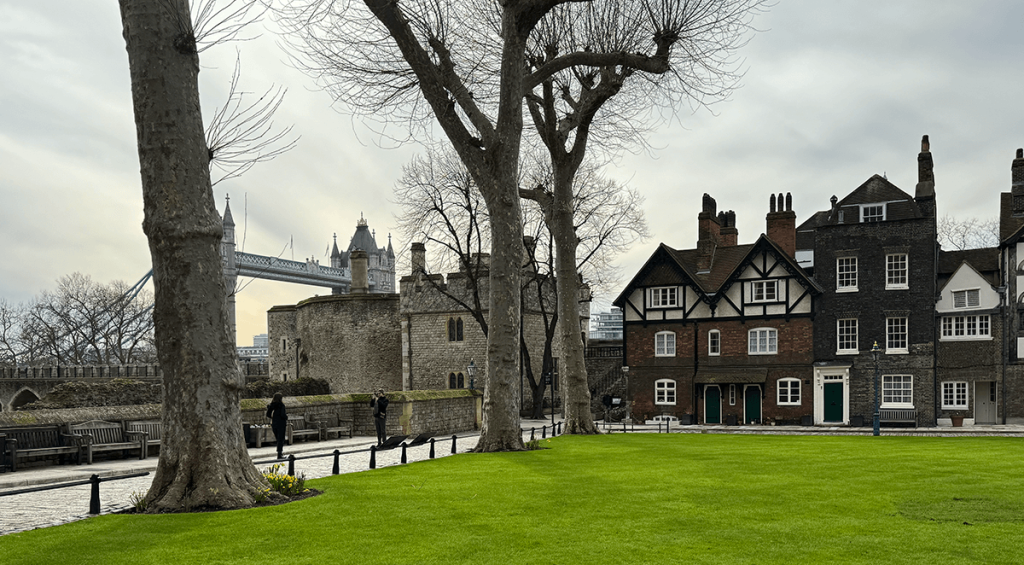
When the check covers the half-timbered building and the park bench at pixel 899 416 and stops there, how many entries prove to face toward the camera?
2

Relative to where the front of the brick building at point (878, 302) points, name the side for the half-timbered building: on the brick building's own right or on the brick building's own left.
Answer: on the brick building's own right

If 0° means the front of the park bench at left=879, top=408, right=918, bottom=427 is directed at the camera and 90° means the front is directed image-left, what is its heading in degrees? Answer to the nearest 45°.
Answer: approximately 0°

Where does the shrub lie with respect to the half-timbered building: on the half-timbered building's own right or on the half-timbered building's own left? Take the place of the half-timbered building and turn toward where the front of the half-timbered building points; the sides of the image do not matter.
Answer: on the half-timbered building's own right

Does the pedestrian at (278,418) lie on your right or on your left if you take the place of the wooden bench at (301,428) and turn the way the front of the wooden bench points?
on your right

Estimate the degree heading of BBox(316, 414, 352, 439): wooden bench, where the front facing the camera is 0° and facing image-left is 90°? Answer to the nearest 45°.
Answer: approximately 315°

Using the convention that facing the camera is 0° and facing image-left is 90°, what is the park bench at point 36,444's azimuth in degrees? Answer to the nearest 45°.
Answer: approximately 315°
